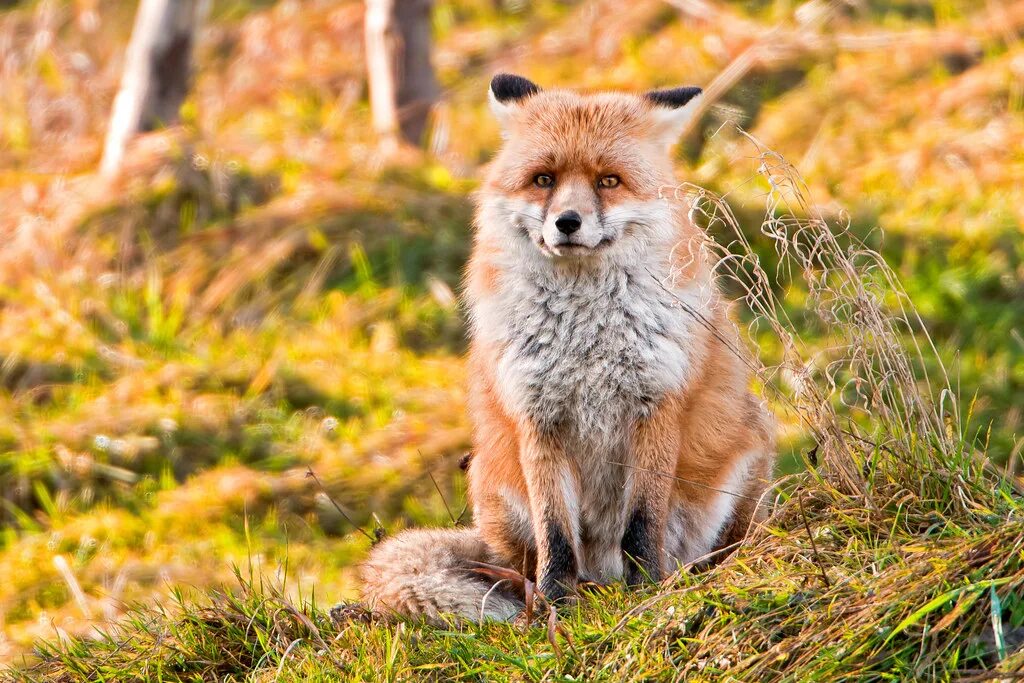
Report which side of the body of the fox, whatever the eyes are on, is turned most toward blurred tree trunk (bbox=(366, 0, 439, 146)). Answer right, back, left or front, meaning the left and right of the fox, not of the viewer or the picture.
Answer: back

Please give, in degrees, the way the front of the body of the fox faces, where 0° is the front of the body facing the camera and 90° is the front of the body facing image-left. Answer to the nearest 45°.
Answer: approximately 0°

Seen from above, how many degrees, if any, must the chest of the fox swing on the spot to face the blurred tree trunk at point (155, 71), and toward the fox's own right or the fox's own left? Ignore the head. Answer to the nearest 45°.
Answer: approximately 135° to the fox's own right
